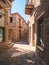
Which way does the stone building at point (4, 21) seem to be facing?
to the viewer's right

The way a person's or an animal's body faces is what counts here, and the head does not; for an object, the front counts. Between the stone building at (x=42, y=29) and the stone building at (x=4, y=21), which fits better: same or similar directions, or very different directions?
very different directions

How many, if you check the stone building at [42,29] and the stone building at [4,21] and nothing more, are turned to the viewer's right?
1

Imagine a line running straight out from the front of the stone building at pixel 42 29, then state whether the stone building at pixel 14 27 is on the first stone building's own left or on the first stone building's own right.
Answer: on the first stone building's own right

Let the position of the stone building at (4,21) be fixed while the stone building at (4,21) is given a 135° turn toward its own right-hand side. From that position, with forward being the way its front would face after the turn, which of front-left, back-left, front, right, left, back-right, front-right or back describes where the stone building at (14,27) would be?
back-right

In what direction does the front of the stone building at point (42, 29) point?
to the viewer's left
